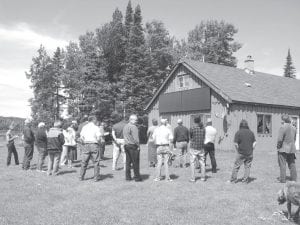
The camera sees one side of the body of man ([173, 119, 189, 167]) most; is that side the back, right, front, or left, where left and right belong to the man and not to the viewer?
back

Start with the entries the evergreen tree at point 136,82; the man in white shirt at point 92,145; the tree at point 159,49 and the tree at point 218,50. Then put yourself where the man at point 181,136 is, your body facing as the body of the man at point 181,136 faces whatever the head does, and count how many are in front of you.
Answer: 3

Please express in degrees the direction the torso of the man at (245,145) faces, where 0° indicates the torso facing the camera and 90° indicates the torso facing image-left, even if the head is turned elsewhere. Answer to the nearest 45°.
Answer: approximately 180°

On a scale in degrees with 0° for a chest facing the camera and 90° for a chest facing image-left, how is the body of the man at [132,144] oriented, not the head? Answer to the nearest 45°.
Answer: approximately 225°

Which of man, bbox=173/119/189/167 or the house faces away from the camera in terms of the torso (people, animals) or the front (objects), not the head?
the man

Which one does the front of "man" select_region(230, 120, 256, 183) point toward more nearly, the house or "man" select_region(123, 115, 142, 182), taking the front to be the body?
the house

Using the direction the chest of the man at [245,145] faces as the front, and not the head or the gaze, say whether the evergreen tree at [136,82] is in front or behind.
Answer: in front

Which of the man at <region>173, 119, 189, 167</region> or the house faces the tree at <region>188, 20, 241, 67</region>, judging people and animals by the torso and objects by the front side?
the man

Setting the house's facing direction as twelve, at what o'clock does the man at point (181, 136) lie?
The man is roughly at 11 o'clock from the house.

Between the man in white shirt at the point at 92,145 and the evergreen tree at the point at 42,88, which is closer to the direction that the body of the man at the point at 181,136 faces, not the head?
the evergreen tree
